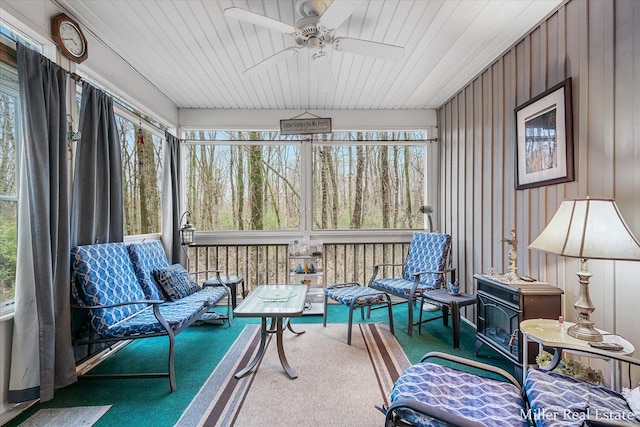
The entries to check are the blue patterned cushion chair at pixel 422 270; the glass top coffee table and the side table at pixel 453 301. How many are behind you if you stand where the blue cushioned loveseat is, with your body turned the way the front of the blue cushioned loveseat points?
0

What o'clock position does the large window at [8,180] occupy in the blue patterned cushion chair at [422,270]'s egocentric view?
The large window is roughly at 12 o'clock from the blue patterned cushion chair.

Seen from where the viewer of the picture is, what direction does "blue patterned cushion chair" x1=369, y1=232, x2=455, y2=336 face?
facing the viewer and to the left of the viewer

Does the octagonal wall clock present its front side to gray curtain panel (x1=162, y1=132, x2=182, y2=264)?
no

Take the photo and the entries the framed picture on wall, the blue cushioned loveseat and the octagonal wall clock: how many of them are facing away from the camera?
0

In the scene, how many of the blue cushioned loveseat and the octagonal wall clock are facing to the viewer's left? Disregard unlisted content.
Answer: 0

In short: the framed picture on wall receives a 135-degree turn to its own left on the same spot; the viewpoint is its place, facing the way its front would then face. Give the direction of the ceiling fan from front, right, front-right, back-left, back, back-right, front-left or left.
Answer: back-right

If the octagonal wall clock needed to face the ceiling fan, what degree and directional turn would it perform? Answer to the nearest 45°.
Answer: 0° — it already faces it

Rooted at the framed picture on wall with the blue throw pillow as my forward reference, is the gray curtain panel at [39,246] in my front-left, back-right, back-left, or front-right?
front-left

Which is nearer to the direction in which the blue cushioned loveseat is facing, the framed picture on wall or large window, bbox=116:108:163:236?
the framed picture on wall

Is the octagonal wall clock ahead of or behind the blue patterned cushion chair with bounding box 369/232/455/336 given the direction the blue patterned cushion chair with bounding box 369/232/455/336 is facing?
ahead

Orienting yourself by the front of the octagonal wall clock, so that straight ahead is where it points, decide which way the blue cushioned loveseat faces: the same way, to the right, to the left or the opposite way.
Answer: the same way

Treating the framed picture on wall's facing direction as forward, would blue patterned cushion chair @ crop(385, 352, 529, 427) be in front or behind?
in front

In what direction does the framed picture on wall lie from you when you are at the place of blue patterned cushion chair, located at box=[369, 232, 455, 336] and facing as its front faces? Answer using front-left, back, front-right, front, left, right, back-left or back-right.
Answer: left

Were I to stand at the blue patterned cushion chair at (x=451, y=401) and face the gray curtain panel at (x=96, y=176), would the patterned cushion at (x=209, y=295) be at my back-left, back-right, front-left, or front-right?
front-right

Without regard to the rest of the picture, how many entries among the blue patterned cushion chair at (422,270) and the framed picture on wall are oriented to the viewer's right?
0

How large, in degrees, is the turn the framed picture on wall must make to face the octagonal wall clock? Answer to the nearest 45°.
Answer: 0° — it already faces it

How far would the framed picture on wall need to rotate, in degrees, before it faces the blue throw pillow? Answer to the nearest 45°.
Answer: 0° — it already faces it

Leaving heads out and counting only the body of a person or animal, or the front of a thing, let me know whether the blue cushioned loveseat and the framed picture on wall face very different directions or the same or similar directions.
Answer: very different directions

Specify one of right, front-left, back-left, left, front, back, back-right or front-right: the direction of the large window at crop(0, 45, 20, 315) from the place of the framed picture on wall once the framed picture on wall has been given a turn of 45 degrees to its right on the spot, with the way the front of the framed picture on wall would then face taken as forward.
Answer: front-left
